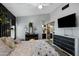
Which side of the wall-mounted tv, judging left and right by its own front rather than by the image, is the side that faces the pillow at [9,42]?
front

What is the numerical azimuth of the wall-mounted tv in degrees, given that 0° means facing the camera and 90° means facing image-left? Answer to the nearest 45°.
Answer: approximately 45°

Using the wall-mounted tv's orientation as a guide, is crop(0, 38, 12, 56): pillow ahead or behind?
ahead
